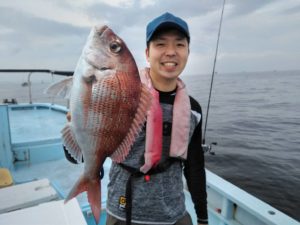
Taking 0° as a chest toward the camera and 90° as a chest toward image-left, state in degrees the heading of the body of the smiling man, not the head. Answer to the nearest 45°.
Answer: approximately 0°
